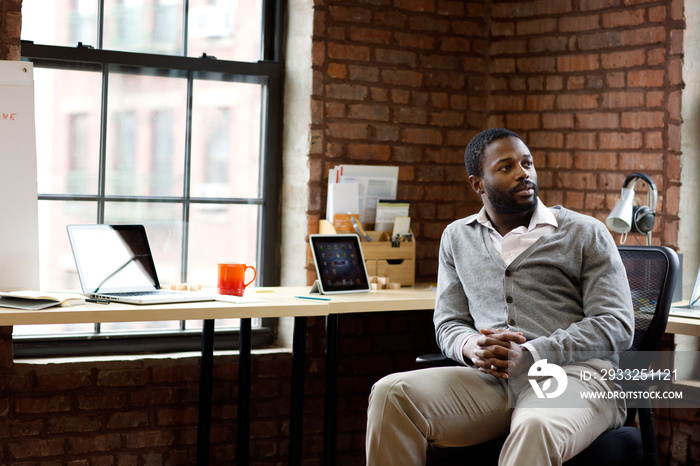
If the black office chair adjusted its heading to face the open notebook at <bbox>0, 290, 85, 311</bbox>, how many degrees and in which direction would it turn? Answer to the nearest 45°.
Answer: approximately 45° to its right

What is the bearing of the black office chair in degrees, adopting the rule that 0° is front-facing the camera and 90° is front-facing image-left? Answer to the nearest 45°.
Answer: approximately 45°

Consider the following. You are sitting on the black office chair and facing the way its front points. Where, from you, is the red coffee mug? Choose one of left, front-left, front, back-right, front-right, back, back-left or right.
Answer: front-right

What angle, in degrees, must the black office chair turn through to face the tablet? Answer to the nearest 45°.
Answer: approximately 90° to its right

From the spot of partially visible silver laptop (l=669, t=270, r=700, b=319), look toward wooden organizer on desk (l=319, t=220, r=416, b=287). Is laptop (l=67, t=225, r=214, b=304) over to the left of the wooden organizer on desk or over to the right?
left

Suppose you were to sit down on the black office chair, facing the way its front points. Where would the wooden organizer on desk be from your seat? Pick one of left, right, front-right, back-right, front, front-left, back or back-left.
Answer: right

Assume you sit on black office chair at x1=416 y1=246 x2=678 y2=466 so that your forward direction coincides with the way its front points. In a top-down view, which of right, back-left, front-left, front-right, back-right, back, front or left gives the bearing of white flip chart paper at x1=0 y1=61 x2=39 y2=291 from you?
front-right

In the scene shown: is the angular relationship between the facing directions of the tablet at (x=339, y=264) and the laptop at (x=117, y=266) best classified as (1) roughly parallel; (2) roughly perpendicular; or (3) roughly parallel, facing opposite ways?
roughly parallel

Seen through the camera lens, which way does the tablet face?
facing the viewer and to the right of the viewer

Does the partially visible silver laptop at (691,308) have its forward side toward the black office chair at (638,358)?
yes

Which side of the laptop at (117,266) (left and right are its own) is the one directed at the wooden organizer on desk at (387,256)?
left
